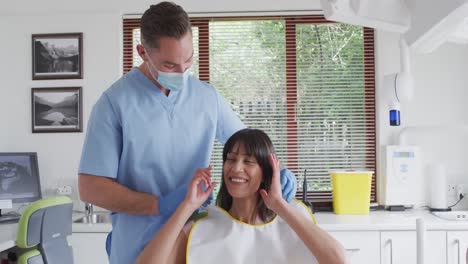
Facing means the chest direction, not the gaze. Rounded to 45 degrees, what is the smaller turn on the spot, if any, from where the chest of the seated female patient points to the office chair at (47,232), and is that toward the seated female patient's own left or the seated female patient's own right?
approximately 135° to the seated female patient's own right

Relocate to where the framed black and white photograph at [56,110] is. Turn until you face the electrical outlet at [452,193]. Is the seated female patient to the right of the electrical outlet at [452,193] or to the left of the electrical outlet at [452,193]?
right

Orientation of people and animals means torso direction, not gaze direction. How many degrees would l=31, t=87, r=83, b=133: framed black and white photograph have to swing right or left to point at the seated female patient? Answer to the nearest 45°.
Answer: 0° — it already faces them

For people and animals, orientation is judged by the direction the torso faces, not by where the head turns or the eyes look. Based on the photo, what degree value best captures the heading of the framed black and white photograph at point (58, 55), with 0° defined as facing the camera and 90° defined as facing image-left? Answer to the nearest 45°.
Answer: approximately 0°

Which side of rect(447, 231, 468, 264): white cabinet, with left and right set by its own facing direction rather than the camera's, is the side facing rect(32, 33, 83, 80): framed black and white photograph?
right

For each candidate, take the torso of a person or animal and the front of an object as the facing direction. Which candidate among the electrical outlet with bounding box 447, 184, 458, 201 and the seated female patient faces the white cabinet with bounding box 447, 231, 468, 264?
the electrical outlet

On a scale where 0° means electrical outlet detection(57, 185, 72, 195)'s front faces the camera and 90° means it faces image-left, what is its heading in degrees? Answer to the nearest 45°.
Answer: approximately 0°
